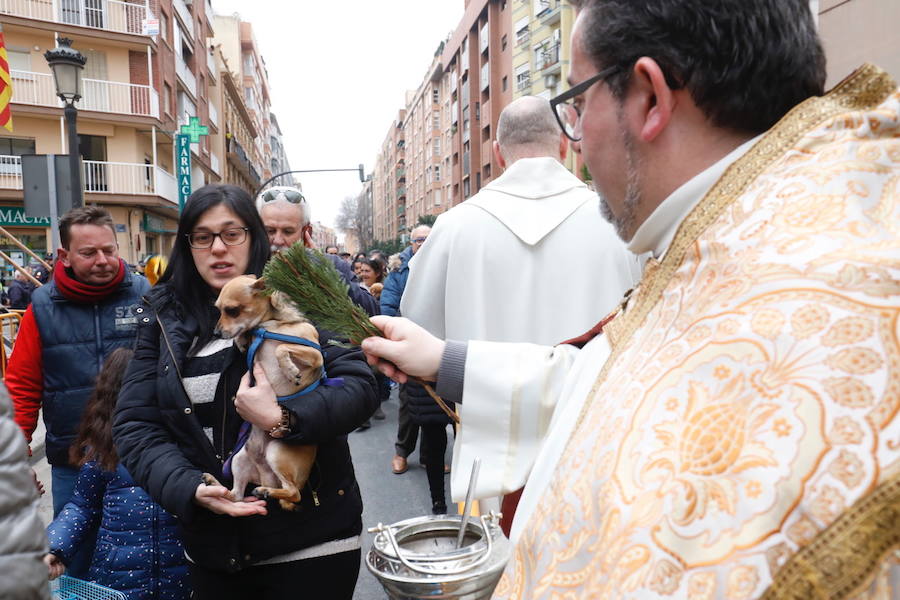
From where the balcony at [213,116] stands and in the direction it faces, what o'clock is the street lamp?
The street lamp is roughly at 3 o'clock from the balcony.

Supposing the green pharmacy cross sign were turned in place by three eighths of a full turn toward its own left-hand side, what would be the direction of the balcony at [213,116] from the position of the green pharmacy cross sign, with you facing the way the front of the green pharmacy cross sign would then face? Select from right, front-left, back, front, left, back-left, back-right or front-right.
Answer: front-left

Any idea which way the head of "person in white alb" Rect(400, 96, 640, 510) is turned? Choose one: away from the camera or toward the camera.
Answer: away from the camera

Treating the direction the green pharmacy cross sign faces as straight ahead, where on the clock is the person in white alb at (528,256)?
The person in white alb is roughly at 12 o'clock from the green pharmacy cross sign.

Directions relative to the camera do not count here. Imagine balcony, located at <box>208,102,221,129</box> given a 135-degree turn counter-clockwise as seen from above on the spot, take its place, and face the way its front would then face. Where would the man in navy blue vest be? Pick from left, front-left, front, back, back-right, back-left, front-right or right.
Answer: back-left

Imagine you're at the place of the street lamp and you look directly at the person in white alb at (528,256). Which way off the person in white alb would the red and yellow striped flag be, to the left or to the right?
right

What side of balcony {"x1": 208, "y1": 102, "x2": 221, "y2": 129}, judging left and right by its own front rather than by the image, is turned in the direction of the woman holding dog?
right

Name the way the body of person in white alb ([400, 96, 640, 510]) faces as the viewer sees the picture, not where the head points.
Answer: away from the camera

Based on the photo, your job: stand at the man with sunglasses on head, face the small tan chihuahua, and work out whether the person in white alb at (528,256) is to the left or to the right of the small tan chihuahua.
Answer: left

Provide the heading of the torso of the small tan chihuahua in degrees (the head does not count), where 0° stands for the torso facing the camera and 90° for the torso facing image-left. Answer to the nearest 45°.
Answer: approximately 45°

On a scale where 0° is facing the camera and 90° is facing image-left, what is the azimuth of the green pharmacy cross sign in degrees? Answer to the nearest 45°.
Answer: approximately 0°

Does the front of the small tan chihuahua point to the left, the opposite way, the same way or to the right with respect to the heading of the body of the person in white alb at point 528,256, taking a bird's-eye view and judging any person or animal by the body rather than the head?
the opposite way

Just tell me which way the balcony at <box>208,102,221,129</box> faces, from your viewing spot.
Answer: facing to the right of the viewer
